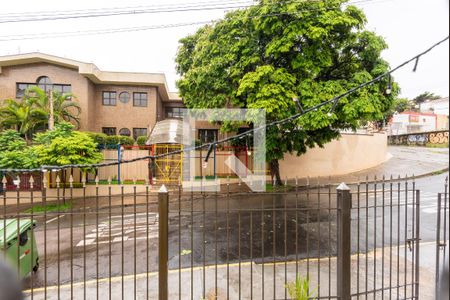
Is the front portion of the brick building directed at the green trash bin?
yes

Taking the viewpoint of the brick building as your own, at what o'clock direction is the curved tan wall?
The curved tan wall is roughly at 10 o'clock from the brick building.

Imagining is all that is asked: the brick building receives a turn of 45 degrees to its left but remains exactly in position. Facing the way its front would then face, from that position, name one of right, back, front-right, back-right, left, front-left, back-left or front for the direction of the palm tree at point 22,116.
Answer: right

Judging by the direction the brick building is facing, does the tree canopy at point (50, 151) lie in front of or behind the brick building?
in front

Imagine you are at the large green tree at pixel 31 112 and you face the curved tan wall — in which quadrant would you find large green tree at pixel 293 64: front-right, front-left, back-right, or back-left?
front-right

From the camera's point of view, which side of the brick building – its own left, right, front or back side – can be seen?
front

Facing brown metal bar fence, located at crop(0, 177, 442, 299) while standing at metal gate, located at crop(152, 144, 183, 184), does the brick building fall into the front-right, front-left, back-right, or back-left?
back-right

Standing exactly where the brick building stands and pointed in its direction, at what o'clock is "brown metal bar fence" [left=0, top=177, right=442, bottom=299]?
The brown metal bar fence is roughly at 12 o'clock from the brick building.

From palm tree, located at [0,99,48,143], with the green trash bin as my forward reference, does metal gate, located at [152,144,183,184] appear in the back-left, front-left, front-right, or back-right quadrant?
front-left

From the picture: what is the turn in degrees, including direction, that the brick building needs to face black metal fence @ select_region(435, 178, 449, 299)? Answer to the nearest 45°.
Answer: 0° — it already faces it

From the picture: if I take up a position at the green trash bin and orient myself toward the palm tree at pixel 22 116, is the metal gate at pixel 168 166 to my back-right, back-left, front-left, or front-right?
front-right
